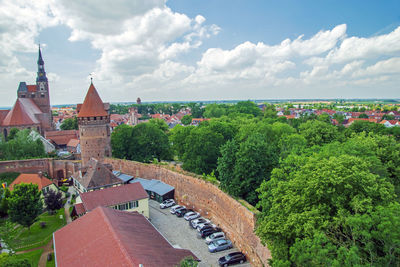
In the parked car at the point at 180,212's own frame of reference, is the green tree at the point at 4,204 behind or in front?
behind

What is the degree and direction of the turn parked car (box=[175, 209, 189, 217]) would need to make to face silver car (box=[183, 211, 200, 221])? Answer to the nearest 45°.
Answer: approximately 90° to its right

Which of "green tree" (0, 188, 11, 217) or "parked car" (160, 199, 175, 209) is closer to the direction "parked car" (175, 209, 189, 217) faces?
the parked car

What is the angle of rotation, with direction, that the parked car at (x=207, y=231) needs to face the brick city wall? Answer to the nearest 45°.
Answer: approximately 45° to its left

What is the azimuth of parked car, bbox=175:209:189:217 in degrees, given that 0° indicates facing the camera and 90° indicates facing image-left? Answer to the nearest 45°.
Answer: approximately 225°

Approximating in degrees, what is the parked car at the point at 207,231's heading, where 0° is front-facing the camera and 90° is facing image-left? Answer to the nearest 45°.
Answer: approximately 225°

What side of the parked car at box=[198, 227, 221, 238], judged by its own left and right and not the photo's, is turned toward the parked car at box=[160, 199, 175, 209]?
left

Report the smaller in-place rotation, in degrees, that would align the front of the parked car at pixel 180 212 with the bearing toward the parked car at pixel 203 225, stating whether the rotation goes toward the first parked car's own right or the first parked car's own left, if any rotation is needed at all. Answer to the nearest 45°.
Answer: approximately 90° to the first parked car's own right

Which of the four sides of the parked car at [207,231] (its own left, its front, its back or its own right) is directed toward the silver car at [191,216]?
left

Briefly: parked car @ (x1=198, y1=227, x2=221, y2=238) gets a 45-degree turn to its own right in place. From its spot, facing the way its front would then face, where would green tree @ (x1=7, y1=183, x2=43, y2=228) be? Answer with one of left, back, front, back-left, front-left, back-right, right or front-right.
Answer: back

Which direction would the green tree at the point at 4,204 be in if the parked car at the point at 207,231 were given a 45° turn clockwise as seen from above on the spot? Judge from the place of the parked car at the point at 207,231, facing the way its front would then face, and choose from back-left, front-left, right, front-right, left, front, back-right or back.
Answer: back

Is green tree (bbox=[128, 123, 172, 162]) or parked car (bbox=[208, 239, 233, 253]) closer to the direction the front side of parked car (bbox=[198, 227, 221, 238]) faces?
the green tree
